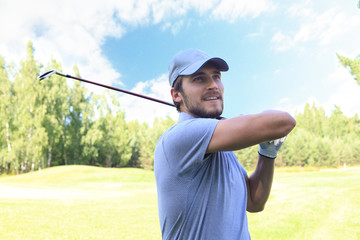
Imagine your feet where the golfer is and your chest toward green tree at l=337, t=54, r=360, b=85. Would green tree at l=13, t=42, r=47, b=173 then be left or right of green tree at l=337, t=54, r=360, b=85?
left

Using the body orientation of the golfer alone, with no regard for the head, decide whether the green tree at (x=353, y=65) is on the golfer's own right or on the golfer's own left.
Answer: on the golfer's own left
